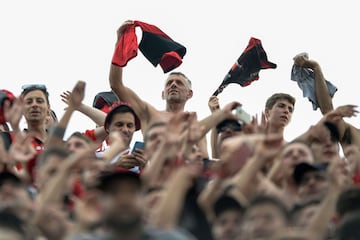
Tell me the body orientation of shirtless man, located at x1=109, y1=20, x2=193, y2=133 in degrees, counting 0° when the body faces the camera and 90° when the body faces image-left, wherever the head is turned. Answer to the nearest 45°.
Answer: approximately 0°

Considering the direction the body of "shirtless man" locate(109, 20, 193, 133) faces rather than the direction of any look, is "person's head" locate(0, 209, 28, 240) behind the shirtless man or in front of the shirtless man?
in front
